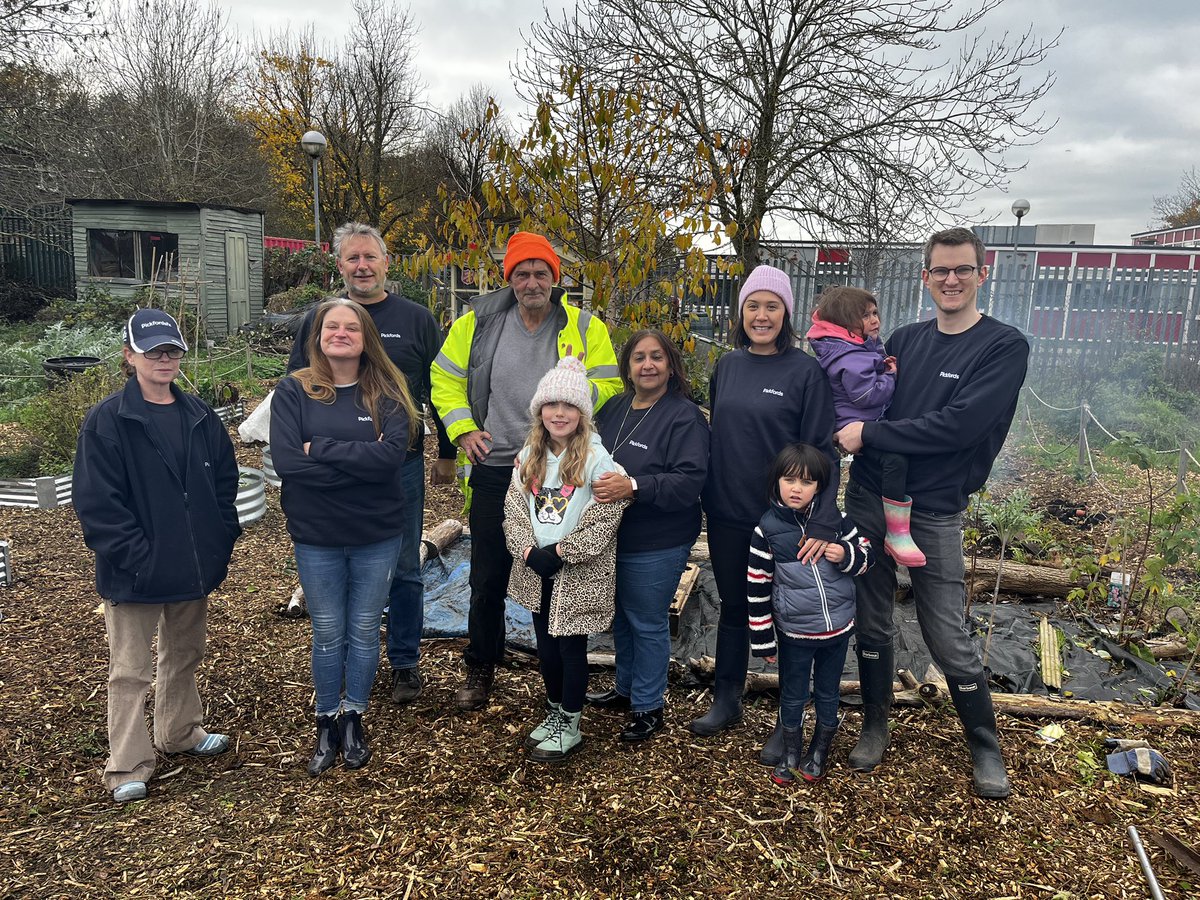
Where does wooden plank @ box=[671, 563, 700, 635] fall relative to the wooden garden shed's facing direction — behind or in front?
in front

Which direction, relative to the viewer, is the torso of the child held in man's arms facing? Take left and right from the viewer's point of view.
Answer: facing to the right of the viewer

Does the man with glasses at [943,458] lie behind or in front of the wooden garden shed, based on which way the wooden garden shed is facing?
in front

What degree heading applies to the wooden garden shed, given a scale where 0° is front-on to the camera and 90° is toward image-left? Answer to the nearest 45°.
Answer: approximately 315°

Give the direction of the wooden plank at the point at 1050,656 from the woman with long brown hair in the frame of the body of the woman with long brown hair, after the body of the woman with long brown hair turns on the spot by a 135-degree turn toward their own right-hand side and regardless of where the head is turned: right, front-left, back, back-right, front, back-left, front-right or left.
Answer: back-right

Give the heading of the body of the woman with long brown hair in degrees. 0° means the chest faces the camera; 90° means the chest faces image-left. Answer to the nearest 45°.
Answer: approximately 0°
